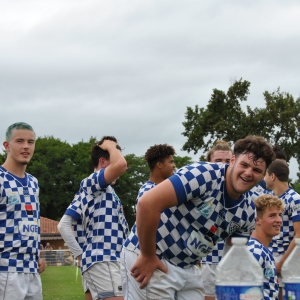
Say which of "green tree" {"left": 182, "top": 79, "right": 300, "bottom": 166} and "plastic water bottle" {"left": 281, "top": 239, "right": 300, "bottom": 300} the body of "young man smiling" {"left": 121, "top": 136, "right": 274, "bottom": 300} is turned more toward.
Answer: the plastic water bottle

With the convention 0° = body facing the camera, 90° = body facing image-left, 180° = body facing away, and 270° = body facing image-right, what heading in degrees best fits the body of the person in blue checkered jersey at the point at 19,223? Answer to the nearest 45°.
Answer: approximately 315°

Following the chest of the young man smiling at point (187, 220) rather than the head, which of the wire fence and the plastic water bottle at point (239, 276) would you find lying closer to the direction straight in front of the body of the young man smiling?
the plastic water bottle
